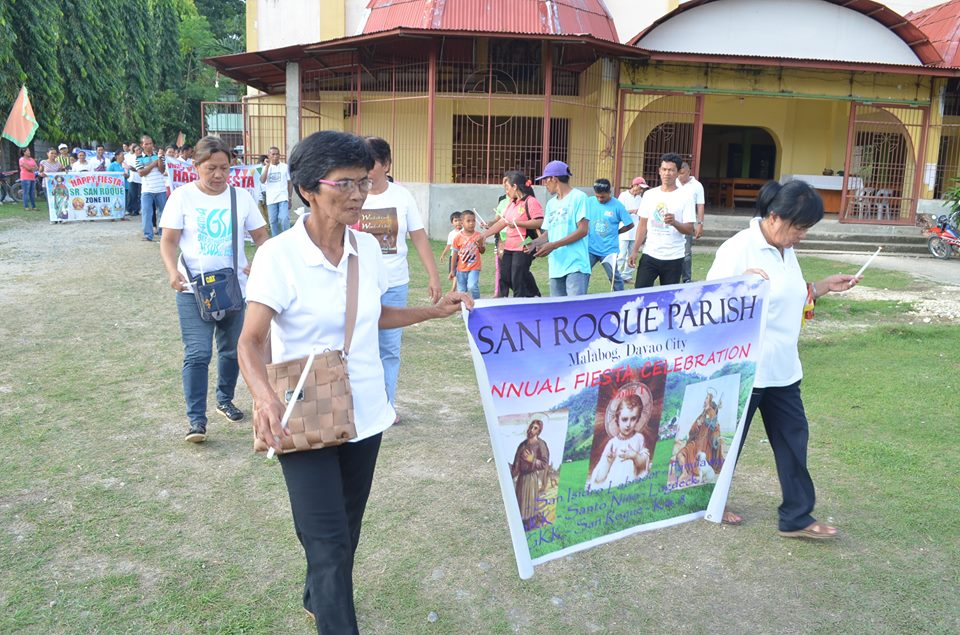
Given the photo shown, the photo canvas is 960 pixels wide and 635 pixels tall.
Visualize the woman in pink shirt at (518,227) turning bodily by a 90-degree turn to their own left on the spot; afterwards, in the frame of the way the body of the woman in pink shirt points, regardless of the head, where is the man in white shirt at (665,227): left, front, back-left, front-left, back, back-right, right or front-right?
front-left

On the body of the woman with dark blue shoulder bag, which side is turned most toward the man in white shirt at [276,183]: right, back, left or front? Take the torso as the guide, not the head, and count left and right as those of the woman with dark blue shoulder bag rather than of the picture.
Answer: back

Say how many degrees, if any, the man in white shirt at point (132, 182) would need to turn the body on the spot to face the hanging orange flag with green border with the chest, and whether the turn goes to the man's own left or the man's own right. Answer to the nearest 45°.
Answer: approximately 90° to the man's own right

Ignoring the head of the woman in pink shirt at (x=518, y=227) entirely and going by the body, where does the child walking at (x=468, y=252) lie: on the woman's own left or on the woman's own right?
on the woman's own right

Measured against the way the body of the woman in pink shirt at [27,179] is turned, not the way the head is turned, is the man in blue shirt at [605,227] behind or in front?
in front

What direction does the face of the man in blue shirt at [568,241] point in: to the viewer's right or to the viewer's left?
to the viewer's left

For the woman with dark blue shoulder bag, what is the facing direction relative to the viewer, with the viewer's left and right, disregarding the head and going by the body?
facing the viewer

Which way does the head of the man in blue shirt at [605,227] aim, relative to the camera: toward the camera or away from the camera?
toward the camera

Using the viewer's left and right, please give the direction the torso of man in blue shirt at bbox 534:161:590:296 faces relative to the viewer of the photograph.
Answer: facing the viewer and to the left of the viewer

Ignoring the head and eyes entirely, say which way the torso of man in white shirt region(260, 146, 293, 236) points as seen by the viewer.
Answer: toward the camera

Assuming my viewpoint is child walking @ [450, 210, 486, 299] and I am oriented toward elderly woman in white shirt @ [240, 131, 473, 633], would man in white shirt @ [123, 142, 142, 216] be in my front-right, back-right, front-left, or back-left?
back-right

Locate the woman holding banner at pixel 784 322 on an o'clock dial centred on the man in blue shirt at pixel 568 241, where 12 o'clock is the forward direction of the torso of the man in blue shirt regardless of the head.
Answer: The woman holding banner is roughly at 10 o'clock from the man in blue shirt.

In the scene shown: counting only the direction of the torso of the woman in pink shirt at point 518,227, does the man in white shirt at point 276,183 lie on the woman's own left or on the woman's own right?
on the woman's own right

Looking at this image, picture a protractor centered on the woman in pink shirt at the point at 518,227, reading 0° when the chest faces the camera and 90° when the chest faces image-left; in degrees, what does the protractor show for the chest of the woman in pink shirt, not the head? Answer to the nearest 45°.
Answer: approximately 45°

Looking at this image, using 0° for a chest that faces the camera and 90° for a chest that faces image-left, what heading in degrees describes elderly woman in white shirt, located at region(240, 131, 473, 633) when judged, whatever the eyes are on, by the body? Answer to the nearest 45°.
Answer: approximately 315°

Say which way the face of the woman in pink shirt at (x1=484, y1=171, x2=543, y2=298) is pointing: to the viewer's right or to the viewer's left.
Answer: to the viewer's left
